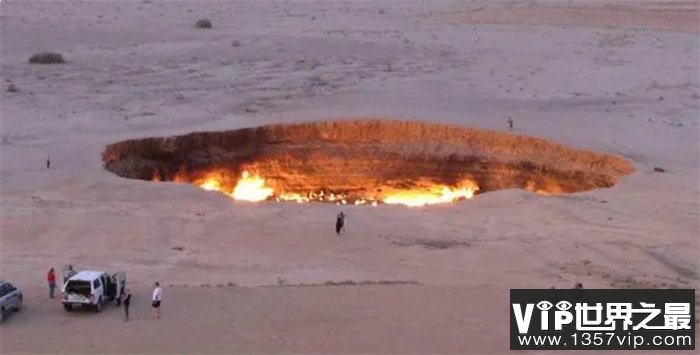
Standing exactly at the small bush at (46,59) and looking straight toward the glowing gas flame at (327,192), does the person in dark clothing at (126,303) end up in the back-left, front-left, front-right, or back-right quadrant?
front-right

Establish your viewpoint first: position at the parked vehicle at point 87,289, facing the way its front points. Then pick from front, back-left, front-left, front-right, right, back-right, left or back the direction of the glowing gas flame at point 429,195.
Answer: front

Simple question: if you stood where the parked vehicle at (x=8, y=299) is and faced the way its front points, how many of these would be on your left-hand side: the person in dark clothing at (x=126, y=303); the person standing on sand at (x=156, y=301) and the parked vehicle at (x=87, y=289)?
0

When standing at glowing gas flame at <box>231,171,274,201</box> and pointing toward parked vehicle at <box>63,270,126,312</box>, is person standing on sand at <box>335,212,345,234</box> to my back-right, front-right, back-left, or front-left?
front-left

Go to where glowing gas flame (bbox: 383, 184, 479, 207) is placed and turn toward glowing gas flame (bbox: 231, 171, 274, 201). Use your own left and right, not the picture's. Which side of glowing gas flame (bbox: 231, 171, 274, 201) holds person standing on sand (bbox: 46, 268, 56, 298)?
left
